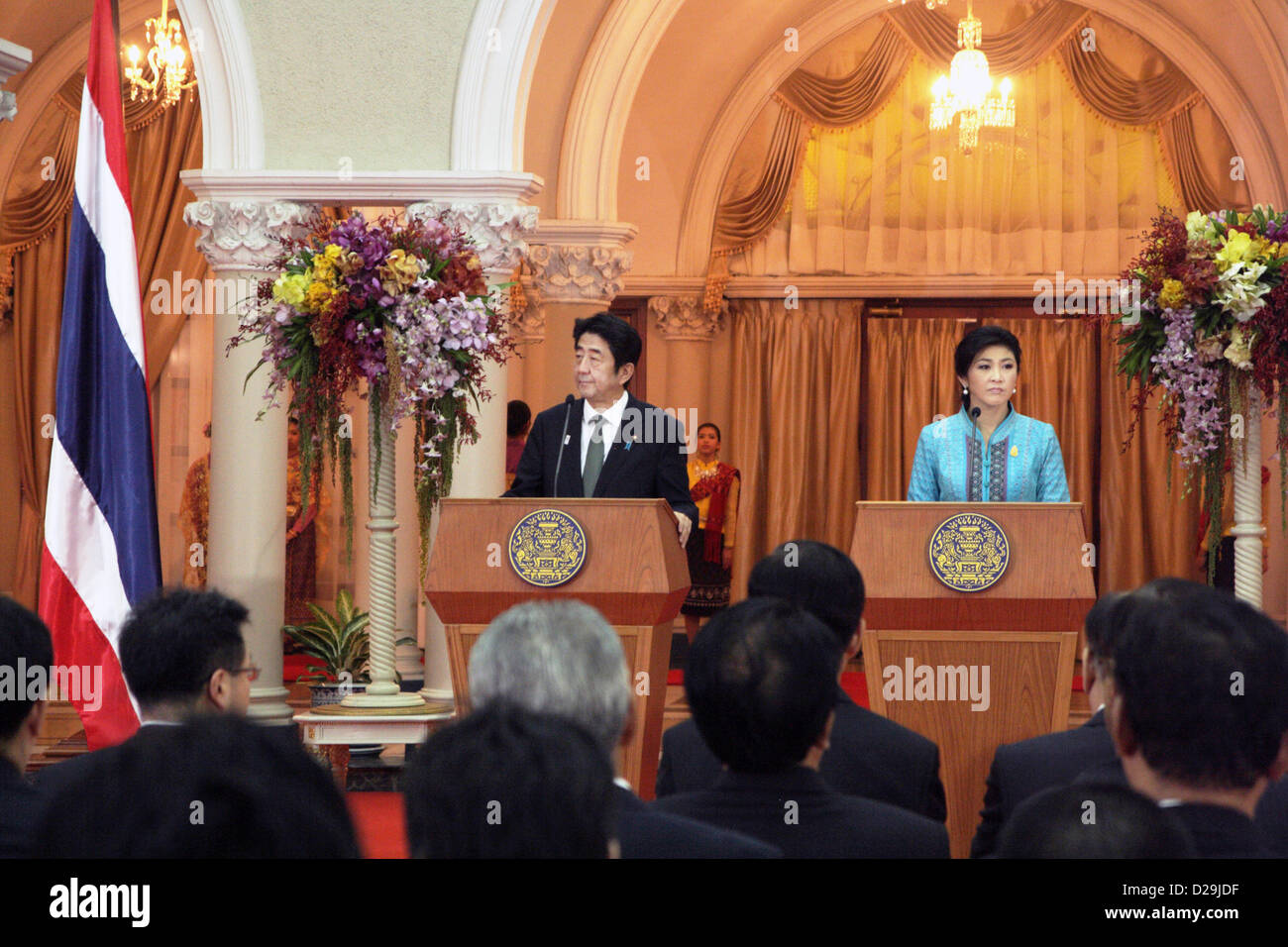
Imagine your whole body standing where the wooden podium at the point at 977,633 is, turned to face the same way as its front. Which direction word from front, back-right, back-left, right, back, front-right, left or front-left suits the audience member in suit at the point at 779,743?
front

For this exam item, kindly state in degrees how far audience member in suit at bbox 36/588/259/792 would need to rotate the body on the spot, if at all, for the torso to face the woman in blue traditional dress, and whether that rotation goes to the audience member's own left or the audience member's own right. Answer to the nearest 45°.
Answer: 0° — they already face them

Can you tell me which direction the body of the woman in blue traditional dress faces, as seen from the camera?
toward the camera

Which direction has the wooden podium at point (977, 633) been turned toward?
toward the camera

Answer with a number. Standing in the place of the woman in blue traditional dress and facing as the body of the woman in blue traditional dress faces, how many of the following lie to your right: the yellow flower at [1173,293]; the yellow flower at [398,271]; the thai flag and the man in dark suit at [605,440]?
3

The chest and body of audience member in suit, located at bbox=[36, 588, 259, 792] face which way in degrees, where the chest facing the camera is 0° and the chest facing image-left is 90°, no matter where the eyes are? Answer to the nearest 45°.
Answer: approximately 225°

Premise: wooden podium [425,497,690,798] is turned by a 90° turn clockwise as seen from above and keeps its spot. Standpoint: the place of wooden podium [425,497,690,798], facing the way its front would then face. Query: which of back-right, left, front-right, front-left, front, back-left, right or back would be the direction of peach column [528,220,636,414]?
right

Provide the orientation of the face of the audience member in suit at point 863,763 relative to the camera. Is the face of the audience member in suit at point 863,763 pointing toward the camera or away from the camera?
away from the camera

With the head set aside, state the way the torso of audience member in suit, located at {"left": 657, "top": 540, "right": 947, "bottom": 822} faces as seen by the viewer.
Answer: away from the camera

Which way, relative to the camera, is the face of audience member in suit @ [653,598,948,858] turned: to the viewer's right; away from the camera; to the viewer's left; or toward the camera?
away from the camera

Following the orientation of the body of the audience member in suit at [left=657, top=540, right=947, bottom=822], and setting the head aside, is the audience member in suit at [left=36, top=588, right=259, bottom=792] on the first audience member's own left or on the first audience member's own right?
on the first audience member's own left

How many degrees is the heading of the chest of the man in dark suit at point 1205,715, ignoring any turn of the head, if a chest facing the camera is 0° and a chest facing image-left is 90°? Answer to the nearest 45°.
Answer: approximately 180°

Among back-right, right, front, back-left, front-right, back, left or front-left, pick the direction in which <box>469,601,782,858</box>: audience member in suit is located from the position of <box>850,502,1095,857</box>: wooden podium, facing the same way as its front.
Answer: front

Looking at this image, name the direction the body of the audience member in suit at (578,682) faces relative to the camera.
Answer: away from the camera

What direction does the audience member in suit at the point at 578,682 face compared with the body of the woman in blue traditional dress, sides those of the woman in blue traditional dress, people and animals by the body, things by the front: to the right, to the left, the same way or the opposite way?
the opposite way

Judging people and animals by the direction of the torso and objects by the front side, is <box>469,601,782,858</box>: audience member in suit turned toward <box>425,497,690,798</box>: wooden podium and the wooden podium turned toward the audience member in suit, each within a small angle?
yes
